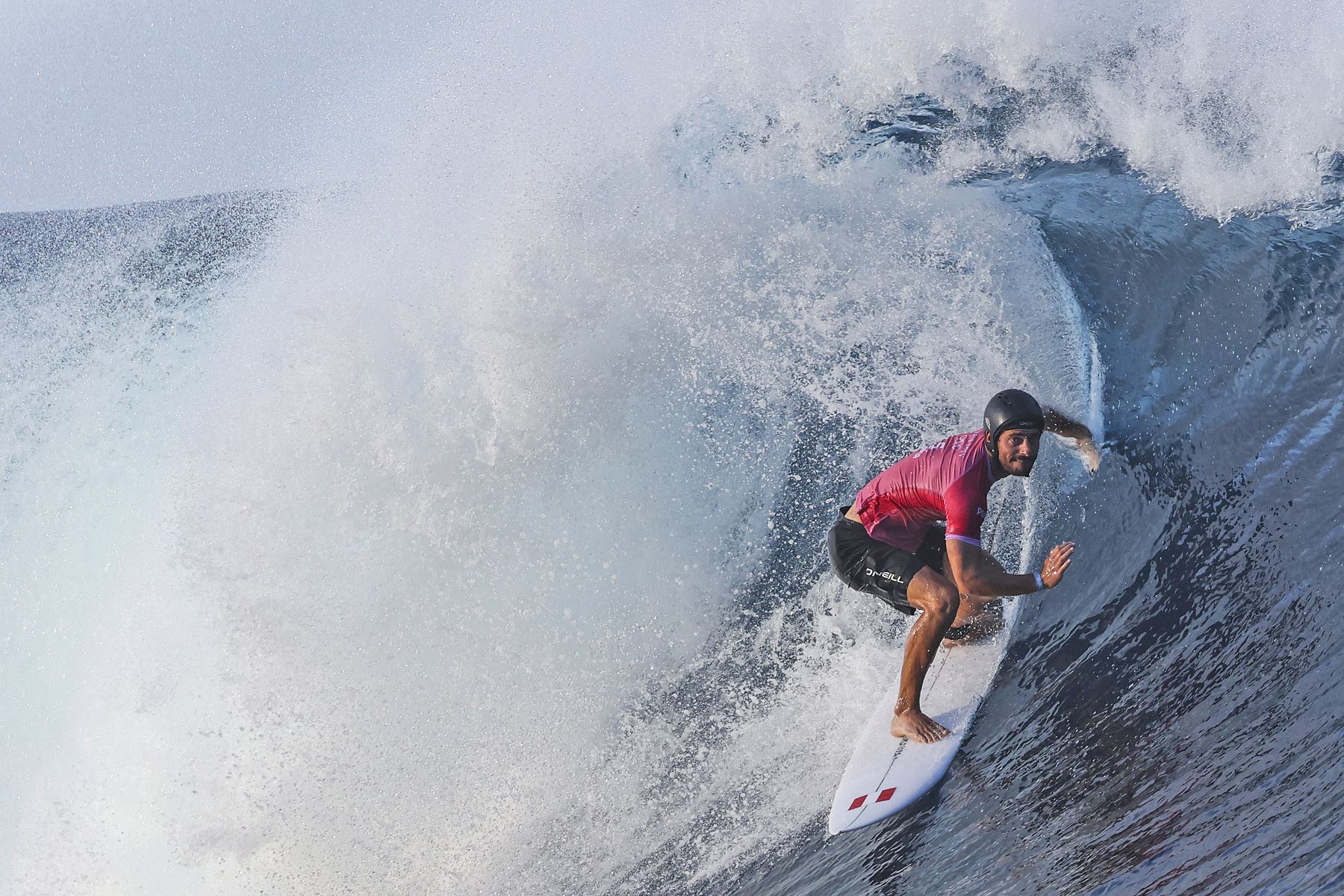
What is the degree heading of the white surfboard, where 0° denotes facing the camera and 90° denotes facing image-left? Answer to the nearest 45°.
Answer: approximately 45°
